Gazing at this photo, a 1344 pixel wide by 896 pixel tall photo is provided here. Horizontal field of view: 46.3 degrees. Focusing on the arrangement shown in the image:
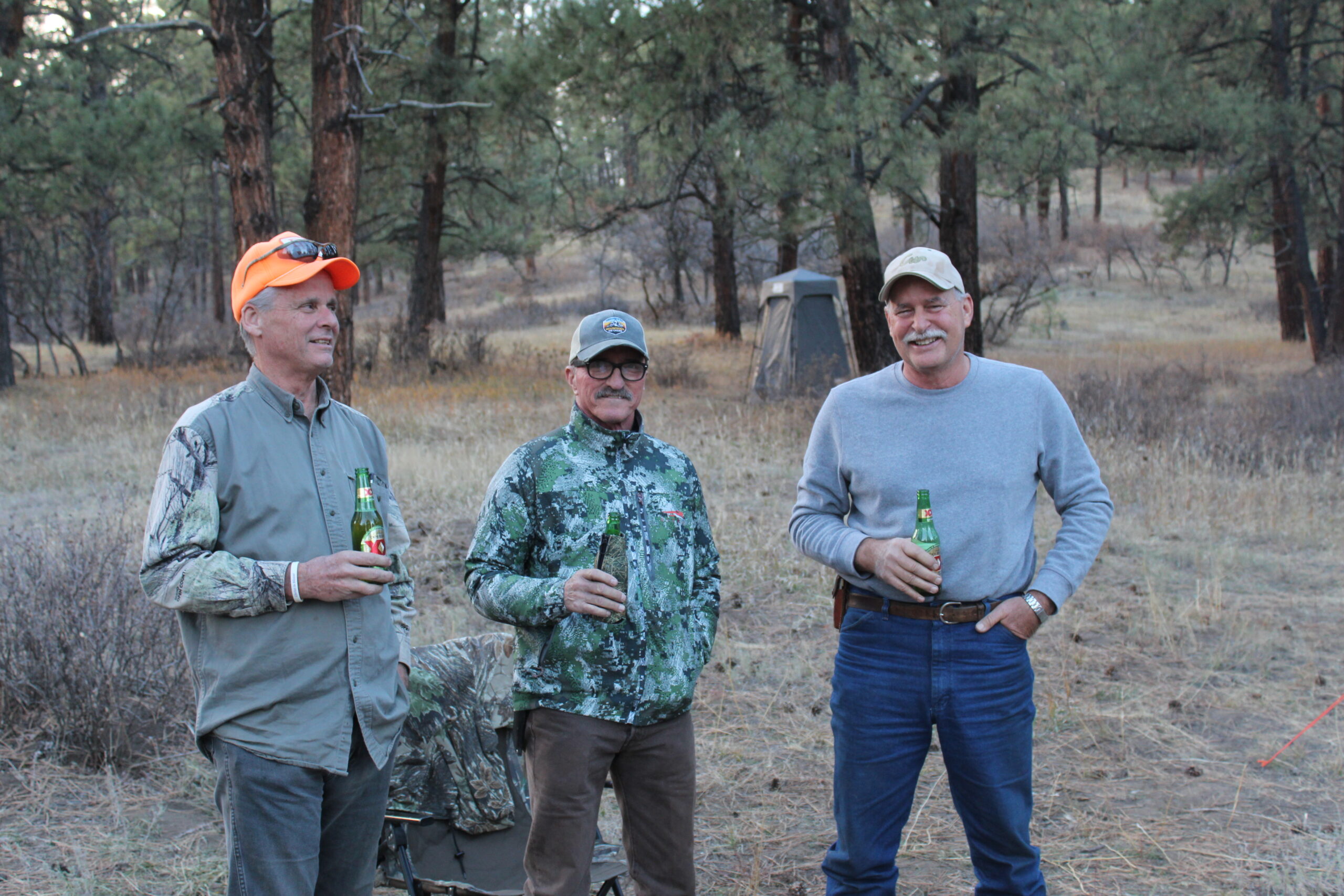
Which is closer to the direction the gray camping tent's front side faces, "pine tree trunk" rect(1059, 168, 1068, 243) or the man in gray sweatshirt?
the man in gray sweatshirt

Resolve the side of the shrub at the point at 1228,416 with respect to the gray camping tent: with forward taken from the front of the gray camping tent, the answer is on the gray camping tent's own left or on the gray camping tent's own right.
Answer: on the gray camping tent's own left

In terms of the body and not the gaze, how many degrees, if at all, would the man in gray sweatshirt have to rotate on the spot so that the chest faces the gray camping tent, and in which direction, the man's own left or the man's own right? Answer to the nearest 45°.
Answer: approximately 180°

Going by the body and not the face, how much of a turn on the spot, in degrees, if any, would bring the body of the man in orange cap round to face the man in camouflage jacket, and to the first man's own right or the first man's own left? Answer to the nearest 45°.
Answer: approximately 45° to the first man's own left

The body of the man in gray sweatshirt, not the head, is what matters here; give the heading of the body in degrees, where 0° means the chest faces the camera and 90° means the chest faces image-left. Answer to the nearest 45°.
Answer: approximately 0°

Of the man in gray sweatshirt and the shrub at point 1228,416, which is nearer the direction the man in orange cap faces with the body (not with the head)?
the man in gray sweatshirt

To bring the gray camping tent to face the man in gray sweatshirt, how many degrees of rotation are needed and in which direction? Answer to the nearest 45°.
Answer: approximately 45° to its left

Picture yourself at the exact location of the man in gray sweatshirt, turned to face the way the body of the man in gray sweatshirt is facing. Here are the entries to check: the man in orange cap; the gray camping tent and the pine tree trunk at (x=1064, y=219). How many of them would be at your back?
2

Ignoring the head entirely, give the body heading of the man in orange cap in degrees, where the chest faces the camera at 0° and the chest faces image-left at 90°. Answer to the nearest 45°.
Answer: approximately 315°
